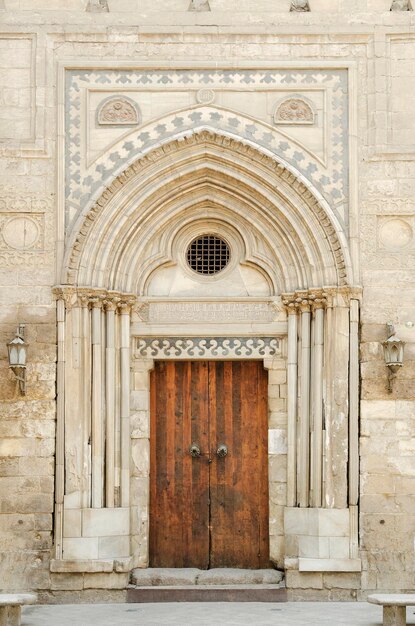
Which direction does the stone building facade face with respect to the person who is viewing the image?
facing the viewer
